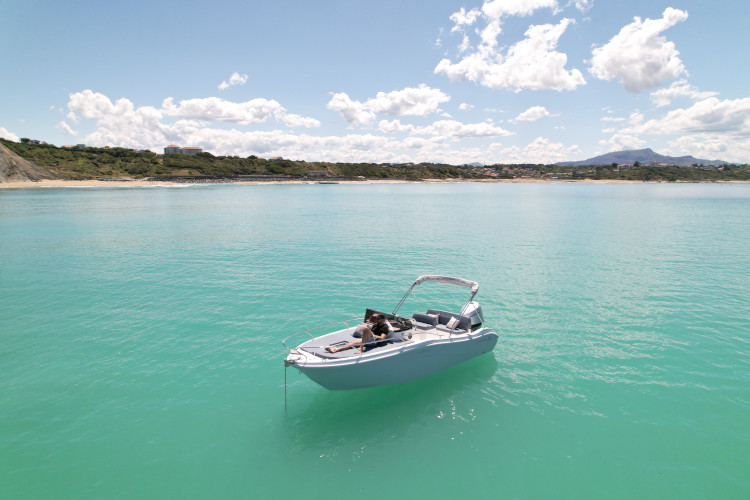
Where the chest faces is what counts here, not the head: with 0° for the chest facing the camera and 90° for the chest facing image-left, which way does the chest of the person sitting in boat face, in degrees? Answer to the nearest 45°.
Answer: approximately 90°
